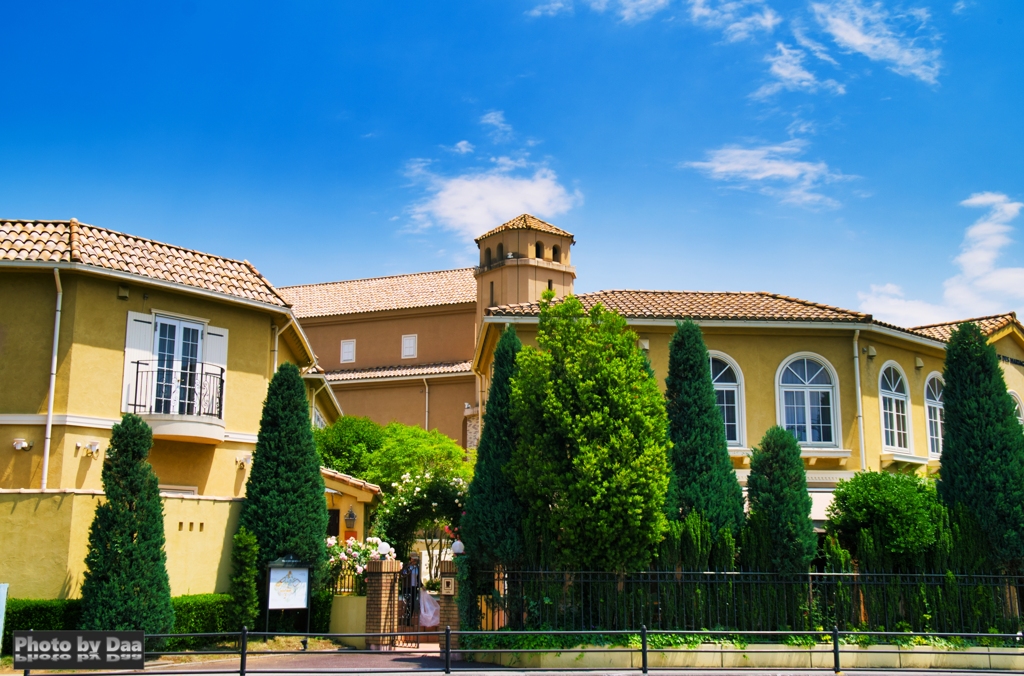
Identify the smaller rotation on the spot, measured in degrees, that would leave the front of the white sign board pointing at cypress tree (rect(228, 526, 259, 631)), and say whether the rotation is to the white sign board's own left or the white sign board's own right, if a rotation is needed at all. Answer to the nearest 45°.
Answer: approximately 90° to the white sign board's own right

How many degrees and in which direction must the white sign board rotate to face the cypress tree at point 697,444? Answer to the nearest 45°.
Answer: approximately 90° to its left

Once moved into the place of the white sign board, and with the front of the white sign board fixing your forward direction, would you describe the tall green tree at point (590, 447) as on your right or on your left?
on your left

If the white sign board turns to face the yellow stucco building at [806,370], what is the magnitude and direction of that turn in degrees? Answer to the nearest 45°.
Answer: approximately 90° to its left

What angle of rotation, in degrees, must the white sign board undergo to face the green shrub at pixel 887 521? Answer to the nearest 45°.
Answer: approximately 90° to its left

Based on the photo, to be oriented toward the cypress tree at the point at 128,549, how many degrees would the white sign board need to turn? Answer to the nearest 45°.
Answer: approximately 45° to its right

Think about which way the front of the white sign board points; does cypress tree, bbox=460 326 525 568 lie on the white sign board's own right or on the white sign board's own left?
on the white sign board's own left

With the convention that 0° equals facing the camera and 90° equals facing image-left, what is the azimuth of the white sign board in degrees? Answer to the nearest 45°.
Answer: approximately 0°
